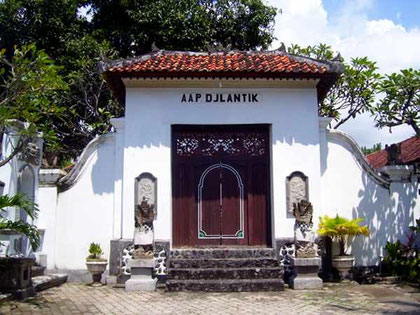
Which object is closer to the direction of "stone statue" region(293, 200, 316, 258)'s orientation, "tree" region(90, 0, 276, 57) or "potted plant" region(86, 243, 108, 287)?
the potted plant

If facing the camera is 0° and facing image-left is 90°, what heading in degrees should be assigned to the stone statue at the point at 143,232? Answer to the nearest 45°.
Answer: approximately 0°

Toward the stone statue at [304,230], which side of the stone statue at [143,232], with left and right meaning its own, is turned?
left

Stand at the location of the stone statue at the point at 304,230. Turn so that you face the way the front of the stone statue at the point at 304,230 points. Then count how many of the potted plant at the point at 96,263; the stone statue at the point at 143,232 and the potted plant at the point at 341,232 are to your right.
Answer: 2

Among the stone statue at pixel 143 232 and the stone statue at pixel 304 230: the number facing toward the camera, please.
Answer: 2

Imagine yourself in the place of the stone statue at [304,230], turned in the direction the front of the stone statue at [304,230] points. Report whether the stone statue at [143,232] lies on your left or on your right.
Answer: on your right

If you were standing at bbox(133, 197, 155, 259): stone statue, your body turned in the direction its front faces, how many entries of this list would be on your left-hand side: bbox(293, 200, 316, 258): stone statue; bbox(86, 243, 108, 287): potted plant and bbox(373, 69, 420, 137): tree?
2

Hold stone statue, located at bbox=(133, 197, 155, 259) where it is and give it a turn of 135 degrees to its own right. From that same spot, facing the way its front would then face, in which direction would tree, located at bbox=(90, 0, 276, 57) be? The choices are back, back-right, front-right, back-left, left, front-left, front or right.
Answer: front-right

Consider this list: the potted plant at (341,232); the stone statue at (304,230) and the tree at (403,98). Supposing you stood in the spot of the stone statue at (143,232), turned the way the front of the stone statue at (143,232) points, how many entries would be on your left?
3

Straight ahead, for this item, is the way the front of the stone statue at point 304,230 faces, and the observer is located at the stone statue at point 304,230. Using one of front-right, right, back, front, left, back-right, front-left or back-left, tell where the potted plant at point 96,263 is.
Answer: right

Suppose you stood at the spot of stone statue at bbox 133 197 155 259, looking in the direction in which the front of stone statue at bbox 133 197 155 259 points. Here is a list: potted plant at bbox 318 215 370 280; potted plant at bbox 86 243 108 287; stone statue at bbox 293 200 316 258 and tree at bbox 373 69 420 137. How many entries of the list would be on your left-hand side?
3

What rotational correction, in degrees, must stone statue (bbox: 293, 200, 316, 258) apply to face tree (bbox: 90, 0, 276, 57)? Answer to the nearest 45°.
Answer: approximately 135° to its right
